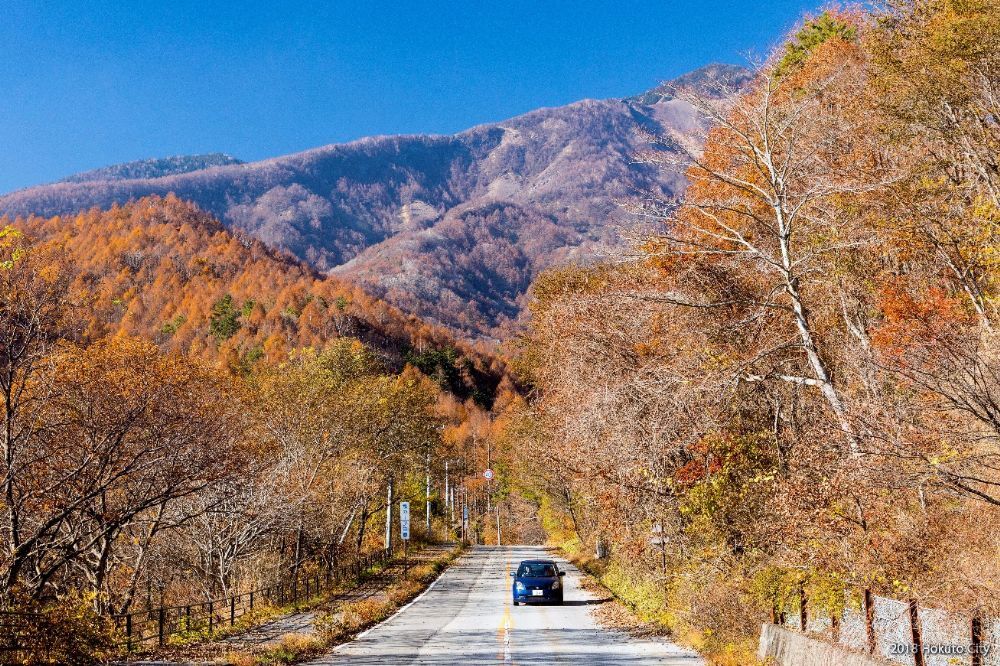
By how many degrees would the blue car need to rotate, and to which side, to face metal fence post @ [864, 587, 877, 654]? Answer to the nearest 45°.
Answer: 0° — it already faces it

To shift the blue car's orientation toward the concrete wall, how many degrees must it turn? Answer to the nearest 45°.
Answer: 0° — it already faces it

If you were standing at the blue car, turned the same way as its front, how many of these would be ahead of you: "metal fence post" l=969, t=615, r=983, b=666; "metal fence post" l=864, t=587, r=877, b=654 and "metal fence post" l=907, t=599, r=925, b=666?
3

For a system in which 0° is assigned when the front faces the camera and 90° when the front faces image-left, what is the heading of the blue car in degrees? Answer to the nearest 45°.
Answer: approximately 0°

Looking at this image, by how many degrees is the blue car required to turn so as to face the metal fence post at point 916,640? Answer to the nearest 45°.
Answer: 0° — it already faces it

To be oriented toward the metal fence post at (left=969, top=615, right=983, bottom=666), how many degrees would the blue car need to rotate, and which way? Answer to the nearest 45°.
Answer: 0° — it already faces it
